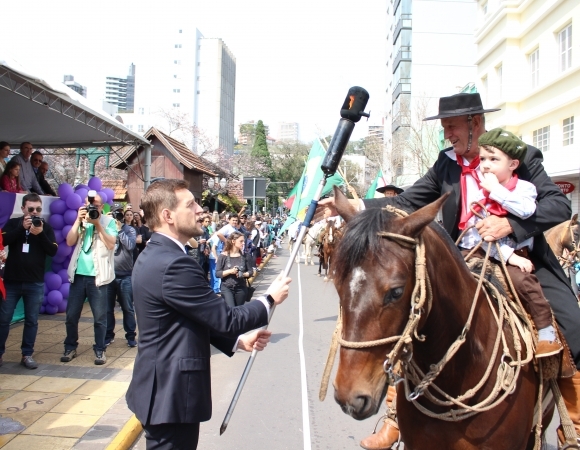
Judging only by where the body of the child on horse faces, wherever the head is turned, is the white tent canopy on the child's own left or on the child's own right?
on the child's own right

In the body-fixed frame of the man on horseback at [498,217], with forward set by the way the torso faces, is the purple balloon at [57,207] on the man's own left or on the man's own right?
on the man's own right

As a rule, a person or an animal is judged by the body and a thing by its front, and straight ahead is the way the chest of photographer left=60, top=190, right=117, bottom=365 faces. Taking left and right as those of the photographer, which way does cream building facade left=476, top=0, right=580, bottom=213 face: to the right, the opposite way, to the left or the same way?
to the right

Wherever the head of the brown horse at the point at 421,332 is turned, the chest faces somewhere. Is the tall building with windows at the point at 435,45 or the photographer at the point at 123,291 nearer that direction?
the photographer

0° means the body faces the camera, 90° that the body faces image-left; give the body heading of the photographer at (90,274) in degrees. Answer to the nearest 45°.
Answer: approximately 0°

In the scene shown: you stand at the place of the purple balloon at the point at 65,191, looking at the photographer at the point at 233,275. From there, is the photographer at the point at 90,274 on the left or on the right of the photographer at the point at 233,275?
right

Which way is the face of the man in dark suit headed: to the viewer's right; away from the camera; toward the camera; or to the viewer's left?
to the viewer's right

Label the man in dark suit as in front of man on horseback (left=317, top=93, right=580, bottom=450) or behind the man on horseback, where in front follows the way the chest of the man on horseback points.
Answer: in front
